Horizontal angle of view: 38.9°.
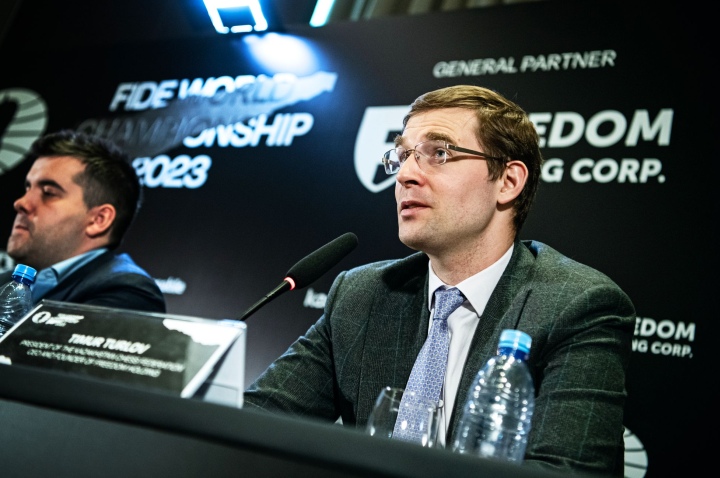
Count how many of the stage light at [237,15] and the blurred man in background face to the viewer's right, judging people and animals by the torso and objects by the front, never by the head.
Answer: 0

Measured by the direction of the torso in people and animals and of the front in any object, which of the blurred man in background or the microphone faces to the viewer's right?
the microphone

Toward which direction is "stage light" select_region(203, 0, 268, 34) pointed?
toward the camera

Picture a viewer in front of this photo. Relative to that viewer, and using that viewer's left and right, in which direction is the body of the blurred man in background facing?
facing the viewer and to the left of the viewer

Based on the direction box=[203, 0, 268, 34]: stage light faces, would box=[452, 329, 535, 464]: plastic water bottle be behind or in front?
in front

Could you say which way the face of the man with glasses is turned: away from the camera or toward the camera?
toward the camera

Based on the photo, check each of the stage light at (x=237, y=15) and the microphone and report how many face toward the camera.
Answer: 1

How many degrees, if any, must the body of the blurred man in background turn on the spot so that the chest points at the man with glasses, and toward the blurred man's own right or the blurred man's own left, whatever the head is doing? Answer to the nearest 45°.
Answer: approximately 90° to the blurred man's own left

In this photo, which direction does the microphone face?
to the viewer's right

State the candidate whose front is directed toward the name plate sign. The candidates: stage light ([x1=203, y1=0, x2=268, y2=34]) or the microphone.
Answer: the stage light

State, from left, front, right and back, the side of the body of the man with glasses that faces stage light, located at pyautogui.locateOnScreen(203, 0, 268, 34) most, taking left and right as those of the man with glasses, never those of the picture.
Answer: right

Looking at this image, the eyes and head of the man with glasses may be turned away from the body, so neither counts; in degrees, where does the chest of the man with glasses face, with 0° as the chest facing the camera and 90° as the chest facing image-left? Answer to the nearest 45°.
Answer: approximately 45°

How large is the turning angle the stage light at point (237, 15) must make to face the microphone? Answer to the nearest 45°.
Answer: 0° — it already faces it

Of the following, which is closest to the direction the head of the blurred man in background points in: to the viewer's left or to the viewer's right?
to the viewer's left

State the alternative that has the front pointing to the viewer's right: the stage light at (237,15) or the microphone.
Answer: the microphone

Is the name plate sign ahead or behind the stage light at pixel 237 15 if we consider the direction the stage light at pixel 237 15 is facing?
ahead
